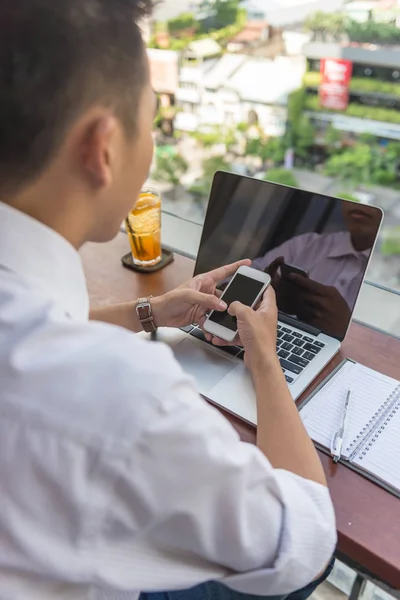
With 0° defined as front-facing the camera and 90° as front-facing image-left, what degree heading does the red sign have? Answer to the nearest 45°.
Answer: approximately 0°

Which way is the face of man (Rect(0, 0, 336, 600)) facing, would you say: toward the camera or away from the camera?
away from the camera

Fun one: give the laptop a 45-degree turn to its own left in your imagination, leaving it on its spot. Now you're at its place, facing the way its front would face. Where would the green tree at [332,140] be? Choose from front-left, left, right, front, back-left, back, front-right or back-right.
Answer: back

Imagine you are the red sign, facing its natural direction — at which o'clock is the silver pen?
The silver pen is roughly at 12 o'clock from the red sign.

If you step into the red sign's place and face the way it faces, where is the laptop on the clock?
The laptop is roughly at 12 o'clock from the red sign.

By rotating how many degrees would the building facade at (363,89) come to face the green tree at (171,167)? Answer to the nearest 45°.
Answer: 0° — it already faces it

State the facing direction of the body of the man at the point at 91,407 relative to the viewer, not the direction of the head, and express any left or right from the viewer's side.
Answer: facing away from the viewer and to the right of the viewer
